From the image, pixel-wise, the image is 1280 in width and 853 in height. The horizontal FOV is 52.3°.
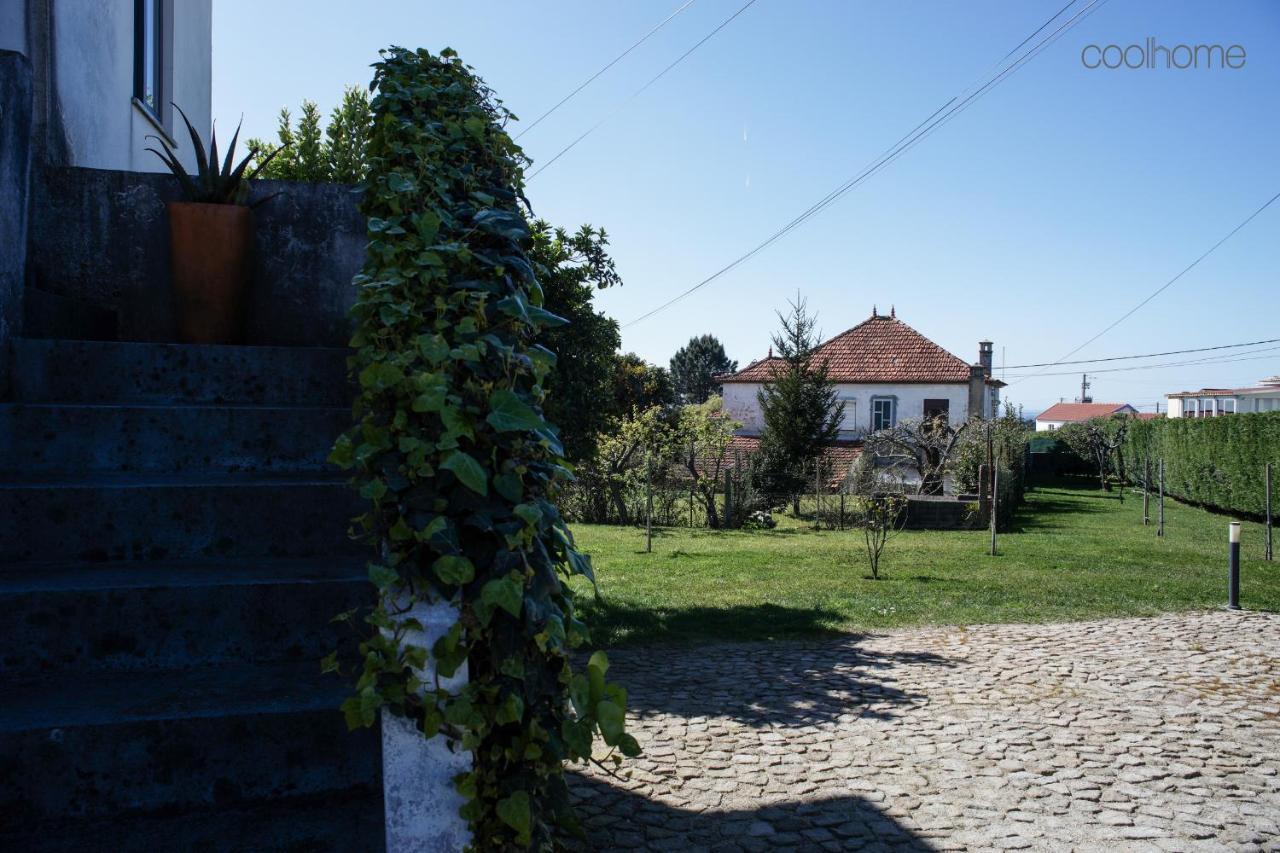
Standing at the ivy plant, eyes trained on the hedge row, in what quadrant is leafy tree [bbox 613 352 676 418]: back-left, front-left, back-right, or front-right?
front-left

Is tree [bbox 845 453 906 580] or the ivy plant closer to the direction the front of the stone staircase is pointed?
the ivy plant

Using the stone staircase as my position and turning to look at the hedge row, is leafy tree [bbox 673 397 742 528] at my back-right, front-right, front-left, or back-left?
front-left

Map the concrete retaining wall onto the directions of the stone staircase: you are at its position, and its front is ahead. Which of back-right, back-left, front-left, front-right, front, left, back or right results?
back

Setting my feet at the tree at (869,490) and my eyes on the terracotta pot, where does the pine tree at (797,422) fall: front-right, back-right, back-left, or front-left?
back-right

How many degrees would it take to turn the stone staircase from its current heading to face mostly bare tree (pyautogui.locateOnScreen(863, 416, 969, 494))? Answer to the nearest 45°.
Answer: approximately 135° to its left

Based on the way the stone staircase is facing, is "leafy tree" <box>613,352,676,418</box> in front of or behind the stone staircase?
behind

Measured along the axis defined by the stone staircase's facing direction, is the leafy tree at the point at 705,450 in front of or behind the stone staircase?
behind

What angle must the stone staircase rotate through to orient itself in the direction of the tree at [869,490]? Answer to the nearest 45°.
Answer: approximately 135° to its left

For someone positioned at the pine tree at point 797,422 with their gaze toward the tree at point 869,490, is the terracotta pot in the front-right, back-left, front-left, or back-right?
front-right

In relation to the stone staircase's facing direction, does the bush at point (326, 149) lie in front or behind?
behind

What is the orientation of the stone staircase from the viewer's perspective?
toward the camera
